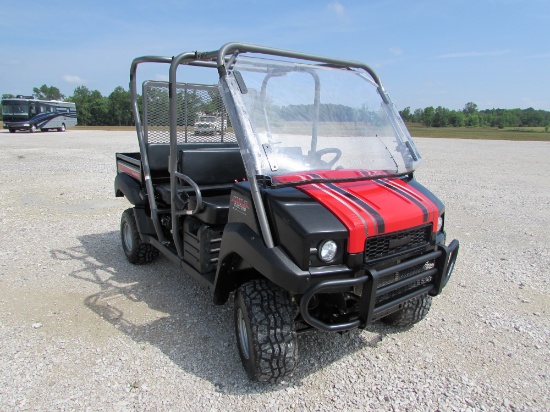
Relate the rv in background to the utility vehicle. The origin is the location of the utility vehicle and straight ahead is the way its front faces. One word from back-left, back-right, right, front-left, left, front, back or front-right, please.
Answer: back

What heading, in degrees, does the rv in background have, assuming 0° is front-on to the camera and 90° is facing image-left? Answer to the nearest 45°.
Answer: approximately 45°

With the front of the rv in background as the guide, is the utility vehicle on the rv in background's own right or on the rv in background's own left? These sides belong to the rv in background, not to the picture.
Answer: on the rv in background's own left

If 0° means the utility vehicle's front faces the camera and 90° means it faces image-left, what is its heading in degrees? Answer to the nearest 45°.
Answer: approximately 315°
